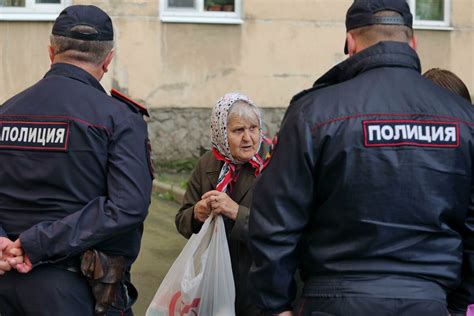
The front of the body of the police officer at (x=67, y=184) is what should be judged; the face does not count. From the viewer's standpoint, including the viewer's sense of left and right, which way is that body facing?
facing away from the viewer and to the right of the viewer

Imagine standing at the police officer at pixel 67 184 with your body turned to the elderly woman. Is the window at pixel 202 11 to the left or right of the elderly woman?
left

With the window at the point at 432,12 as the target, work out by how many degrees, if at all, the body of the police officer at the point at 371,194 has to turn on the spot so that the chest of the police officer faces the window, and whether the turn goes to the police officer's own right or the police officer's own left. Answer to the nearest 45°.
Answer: approximately 45° to the police officer's own right

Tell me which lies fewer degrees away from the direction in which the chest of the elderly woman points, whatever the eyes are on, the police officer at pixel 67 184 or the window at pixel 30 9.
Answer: the police officer

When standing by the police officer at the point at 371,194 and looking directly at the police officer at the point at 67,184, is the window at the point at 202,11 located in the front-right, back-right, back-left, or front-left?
front-right

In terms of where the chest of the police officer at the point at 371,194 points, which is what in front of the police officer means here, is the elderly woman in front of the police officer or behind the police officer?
in front

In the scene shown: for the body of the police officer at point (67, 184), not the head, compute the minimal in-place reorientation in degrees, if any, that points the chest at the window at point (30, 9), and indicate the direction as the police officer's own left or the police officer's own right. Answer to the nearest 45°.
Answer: approximately 45° to the police officer's own left

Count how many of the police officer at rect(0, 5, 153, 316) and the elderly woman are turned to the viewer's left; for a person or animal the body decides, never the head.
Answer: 0

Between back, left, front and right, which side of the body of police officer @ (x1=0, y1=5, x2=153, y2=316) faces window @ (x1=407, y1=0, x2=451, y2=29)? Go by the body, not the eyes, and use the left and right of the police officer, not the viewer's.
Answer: front

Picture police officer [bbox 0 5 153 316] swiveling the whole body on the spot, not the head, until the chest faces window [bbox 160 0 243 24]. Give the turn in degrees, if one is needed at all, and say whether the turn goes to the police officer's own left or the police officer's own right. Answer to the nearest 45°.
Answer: approximately 45° to the police officer's own left

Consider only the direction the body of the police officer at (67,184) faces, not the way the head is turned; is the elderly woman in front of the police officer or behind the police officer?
in front

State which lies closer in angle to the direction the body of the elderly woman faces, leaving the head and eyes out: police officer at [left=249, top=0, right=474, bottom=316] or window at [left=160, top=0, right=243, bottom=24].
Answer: the police officer

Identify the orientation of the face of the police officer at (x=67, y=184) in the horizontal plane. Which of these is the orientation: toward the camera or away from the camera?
away from the camera

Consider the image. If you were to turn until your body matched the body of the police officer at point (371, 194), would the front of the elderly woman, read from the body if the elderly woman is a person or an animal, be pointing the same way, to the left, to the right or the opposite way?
the opposite way

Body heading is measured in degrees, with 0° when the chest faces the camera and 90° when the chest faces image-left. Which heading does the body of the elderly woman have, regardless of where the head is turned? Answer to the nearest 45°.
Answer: approximately 315°

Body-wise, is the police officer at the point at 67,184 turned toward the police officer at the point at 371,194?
no

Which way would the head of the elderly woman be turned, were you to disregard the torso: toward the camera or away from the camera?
toward the camera
